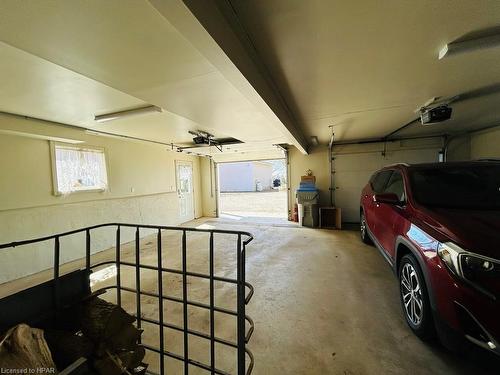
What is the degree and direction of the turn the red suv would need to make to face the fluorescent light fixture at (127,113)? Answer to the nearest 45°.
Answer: approximately 135° to its right

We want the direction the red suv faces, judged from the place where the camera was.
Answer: facing the viewer and to the right of the viewer

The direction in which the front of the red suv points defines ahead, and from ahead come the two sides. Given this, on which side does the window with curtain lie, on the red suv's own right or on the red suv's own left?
on the red suv's own right

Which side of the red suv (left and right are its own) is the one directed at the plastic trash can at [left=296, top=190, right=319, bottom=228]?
back

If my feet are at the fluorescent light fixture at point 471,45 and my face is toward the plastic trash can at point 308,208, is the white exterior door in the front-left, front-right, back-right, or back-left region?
front-left

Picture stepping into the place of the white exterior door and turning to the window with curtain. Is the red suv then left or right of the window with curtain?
left

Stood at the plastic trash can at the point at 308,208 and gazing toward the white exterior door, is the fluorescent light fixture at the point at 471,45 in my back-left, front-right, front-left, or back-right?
back-left
